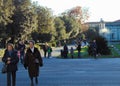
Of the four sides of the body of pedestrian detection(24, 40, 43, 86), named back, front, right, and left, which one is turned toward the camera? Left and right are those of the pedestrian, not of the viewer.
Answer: front
